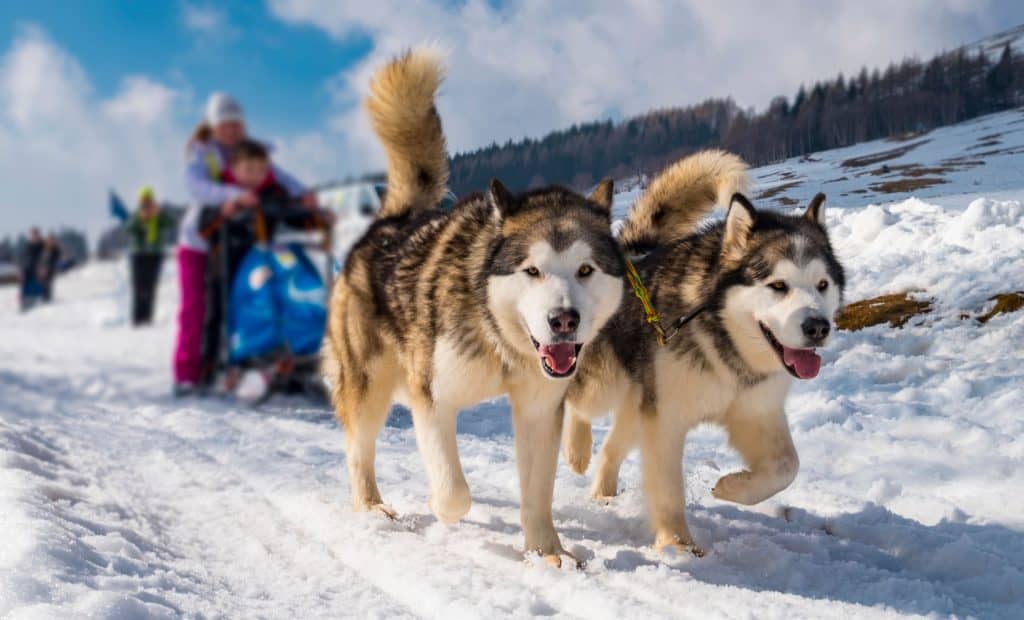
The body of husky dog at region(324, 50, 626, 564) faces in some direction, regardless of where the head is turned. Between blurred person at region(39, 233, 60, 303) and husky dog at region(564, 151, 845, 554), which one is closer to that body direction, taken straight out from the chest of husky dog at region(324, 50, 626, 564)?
the husky dog

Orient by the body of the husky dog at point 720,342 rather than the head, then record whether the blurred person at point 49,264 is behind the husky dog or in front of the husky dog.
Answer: behind

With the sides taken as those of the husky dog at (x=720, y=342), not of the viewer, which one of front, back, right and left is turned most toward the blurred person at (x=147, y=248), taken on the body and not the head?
back

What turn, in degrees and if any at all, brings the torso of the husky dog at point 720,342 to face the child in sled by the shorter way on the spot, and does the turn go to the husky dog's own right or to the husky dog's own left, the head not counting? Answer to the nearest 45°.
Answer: approximately 180°

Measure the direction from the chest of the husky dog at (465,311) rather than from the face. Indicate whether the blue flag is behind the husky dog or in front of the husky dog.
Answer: behind

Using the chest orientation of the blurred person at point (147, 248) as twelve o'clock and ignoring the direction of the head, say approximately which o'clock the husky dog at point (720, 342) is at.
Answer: The husky dog is roughly at 11 o'clock from the blurred person.

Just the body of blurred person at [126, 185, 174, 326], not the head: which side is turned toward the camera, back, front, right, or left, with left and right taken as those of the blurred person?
front

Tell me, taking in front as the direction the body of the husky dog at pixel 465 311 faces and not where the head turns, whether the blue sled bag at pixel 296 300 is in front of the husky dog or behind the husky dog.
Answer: behind

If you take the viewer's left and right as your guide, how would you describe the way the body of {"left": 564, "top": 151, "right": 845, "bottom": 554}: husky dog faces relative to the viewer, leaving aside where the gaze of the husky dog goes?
facing the viewer and to the right of the viewer

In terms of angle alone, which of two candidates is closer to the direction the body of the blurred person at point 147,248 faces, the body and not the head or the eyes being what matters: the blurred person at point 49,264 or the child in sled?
the child in sled

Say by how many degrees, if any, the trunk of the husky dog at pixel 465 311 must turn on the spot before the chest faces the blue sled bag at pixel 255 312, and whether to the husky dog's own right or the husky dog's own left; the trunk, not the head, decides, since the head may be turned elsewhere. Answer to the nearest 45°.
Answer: approximately 180°

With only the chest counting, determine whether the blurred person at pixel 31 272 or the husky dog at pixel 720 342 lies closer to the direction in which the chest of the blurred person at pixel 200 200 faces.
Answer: the husky dog

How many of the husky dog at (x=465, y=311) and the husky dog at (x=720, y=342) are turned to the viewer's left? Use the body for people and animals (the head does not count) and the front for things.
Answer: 0
